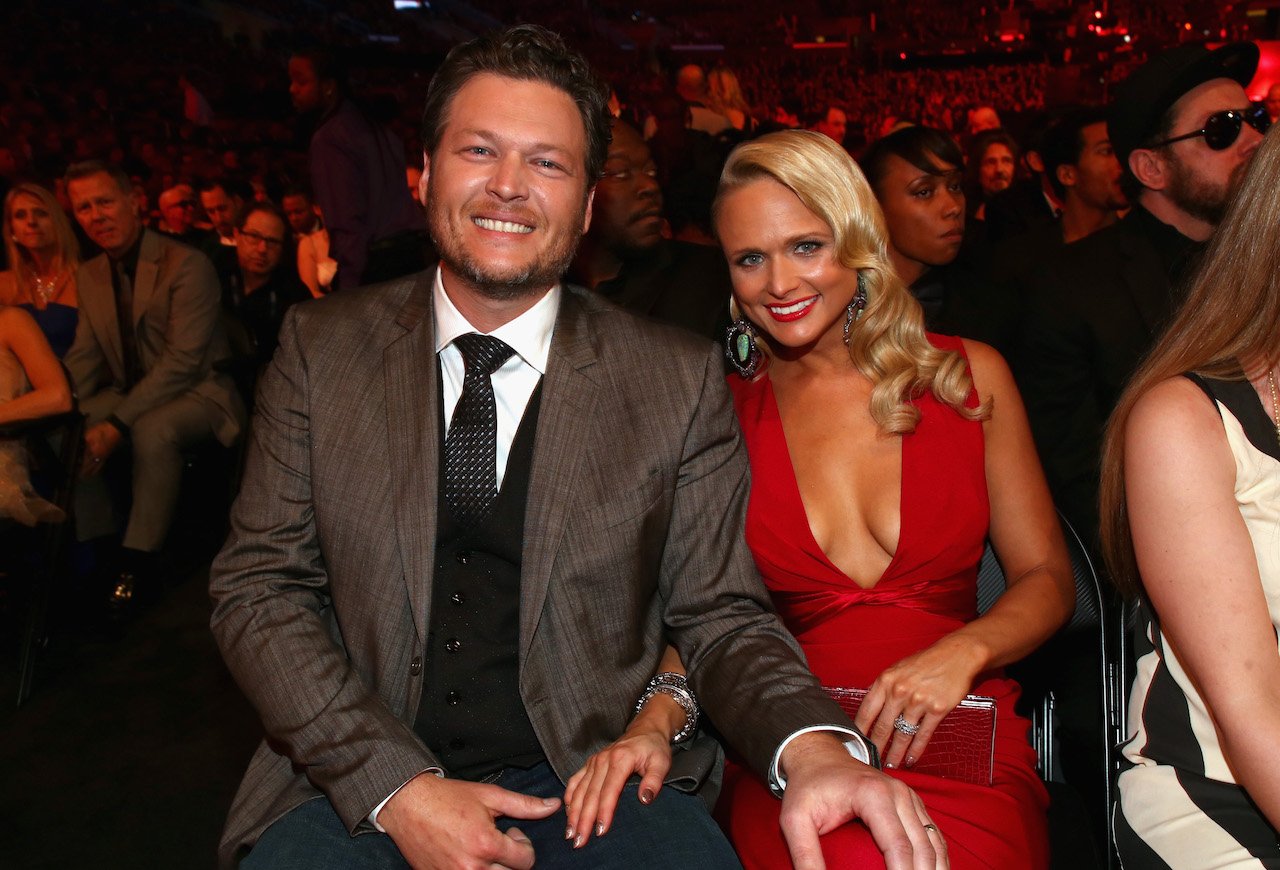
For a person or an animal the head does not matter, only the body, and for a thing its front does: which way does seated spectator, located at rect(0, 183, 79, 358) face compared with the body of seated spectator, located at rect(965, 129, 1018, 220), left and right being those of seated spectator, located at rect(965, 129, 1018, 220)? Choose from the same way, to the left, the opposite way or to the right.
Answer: the same way

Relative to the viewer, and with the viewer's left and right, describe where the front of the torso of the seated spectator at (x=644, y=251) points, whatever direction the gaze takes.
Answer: facing the viewer and to the right of the viewer

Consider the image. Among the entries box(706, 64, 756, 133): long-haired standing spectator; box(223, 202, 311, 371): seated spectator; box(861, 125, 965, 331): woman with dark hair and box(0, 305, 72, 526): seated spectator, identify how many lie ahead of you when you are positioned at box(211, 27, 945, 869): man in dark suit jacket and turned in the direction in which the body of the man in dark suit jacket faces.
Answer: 0

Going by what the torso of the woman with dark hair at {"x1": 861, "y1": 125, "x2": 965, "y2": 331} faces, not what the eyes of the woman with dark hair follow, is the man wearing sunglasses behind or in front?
in front

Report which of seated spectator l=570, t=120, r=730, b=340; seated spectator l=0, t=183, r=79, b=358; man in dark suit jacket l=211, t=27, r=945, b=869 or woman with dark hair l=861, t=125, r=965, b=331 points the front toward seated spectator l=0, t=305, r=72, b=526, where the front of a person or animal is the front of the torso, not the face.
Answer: seated spectator l=0, t=183, r=79, b=358

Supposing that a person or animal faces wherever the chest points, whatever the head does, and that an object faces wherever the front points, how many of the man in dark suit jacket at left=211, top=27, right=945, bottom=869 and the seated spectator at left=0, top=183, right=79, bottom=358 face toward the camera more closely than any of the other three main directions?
2

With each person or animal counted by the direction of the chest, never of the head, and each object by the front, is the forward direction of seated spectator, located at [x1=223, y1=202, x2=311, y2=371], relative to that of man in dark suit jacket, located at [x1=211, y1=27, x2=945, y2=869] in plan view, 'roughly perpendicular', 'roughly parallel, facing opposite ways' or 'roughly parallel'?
roughly parallel

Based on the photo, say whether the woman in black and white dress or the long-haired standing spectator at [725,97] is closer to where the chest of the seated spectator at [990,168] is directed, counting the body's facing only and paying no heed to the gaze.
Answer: the woman in black and white dress

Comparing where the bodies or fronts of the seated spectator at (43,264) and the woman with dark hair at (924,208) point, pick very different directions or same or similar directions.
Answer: same or similar directions

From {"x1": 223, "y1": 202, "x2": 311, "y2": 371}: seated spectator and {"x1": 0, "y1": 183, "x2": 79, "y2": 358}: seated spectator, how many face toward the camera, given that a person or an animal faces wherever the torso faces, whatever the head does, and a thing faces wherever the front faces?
2

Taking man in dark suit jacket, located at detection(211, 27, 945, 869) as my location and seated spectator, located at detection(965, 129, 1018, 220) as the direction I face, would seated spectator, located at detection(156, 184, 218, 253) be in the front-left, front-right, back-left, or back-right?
front-left

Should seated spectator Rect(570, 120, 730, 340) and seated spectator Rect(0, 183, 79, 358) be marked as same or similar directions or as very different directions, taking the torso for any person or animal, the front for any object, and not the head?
same or similar directions

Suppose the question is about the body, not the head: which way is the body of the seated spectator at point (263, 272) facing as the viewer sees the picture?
toward the camera

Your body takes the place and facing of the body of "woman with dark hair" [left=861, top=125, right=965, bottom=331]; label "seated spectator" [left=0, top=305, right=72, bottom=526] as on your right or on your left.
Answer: on your right

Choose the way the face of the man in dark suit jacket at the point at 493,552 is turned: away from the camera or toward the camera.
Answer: toward the camera

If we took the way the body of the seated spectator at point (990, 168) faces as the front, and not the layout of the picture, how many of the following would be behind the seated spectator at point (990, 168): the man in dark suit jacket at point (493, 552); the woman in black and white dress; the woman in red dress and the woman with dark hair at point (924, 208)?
0

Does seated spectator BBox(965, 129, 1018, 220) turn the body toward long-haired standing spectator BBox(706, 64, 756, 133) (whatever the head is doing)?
no

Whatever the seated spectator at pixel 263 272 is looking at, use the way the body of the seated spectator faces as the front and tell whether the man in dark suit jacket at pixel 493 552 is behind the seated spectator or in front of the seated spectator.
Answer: in front

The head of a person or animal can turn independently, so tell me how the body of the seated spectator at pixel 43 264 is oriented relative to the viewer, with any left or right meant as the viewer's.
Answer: facing the viewer
